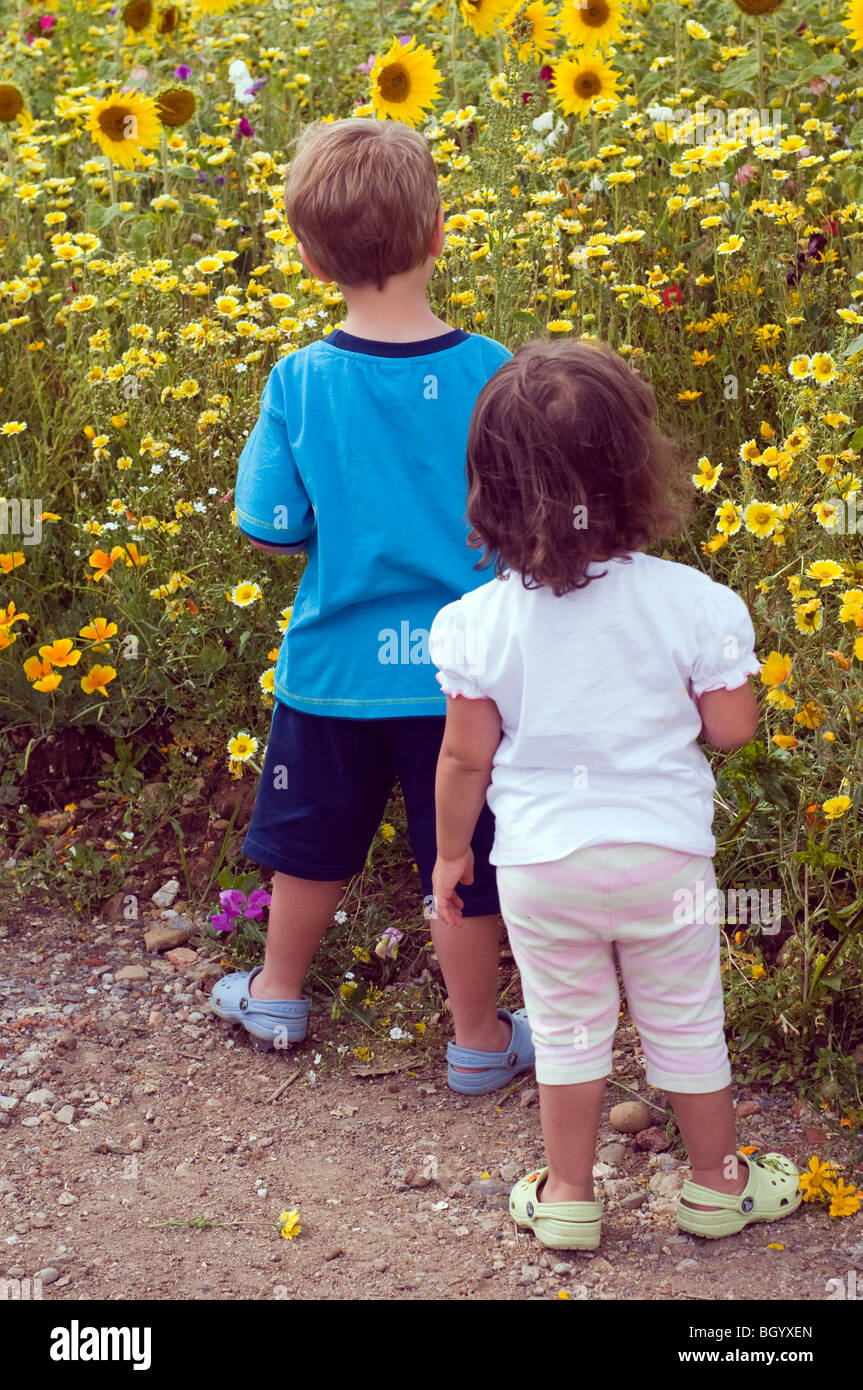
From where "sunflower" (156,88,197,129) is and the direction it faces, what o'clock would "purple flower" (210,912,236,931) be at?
The purple flower is roughly at 12 o'clock from the sunflower.

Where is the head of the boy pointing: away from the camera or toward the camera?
away from the camera

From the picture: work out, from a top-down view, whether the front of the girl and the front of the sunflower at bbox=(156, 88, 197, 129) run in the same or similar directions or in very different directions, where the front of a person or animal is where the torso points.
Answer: very different directions

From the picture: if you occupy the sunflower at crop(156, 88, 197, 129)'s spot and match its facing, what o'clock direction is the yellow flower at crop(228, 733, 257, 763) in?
The yellow flower is roughly at 12 o'clock from the sunflower.

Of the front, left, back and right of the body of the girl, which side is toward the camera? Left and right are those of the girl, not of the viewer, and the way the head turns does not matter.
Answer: back

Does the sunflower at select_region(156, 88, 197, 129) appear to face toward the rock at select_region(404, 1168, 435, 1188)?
yes

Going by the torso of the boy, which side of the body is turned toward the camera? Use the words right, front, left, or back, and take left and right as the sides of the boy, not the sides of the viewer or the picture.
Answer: back

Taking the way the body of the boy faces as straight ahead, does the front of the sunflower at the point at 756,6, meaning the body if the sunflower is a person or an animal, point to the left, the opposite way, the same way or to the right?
the opposite way

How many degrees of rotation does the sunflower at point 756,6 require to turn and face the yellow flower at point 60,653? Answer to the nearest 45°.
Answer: approximately 45° to its right

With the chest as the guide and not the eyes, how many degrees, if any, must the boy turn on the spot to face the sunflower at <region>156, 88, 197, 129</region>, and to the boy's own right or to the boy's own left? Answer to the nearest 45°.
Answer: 0° — they already face it

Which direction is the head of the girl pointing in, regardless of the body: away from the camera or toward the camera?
away from the camera
